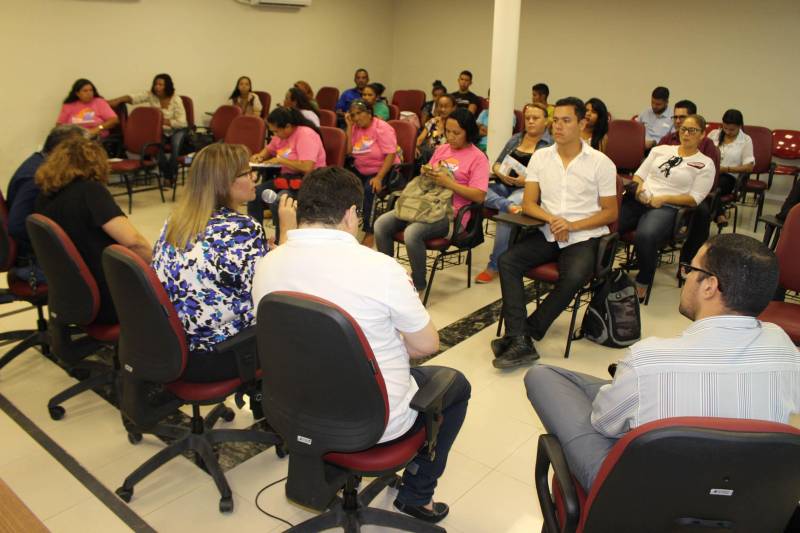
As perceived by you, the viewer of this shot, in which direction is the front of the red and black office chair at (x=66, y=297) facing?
facing away from the viewer and to the right of the viewer

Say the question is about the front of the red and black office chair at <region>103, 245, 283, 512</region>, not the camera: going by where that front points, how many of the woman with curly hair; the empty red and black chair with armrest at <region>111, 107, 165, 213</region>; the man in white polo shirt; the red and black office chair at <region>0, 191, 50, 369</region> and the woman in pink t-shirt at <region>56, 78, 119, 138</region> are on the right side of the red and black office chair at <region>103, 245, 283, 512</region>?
1

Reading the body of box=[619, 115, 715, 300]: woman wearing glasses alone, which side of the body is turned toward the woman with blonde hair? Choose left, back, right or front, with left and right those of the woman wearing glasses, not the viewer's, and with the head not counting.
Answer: front

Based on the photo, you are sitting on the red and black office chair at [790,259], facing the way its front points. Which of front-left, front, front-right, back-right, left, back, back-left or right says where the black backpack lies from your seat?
front-right

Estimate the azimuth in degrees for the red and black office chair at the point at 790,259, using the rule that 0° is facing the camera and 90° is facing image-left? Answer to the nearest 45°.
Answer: approximately 45°

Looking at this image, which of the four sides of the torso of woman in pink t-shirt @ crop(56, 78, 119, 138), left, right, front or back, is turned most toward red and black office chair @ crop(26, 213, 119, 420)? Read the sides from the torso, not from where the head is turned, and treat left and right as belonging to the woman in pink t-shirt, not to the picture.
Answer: front

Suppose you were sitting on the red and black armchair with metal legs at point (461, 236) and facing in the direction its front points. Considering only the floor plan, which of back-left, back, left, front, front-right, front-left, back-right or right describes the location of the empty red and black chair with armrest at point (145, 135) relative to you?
right

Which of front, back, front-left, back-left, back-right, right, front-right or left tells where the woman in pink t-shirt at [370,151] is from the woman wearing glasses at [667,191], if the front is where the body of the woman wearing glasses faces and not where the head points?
front-right

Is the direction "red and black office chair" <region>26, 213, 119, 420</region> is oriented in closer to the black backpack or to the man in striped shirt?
the black backpack

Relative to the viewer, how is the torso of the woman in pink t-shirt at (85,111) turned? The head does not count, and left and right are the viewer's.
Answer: facing the viewer

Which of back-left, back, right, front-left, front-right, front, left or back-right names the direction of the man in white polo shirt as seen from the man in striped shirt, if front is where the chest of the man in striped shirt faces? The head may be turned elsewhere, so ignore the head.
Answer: front-left

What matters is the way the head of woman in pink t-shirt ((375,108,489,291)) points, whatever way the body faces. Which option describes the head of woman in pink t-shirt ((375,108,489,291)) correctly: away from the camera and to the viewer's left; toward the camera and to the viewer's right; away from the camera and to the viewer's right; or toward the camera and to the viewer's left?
toward the camera and to the viewer's left

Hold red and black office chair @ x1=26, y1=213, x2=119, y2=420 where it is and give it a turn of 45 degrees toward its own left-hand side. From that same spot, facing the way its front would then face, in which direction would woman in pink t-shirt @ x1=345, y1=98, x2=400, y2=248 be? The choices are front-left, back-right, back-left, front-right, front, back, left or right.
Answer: front-right

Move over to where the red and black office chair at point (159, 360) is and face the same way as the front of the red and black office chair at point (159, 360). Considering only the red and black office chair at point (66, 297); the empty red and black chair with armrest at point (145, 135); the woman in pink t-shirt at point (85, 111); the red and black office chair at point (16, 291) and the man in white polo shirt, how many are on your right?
1

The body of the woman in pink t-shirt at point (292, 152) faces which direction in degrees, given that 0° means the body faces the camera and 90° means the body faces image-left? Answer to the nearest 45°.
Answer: approximately 45°
